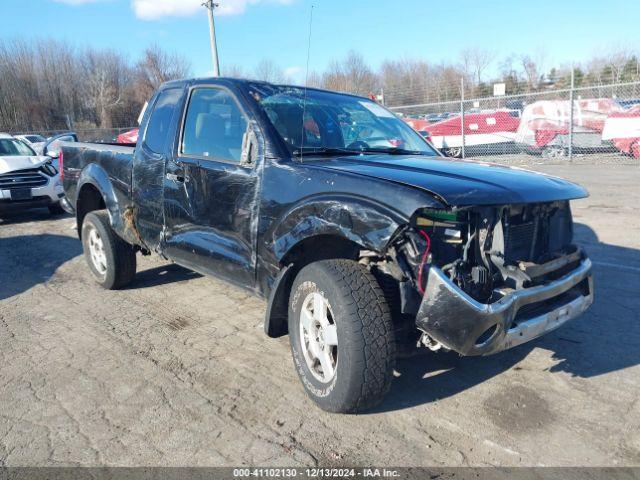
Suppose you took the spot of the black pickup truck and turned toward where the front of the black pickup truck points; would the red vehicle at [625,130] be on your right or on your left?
on your left

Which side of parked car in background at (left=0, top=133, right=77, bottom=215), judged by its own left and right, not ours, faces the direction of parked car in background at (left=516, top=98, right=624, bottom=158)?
left

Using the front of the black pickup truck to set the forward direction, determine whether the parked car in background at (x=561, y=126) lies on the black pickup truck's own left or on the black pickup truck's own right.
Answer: on the black pickup truck's own left

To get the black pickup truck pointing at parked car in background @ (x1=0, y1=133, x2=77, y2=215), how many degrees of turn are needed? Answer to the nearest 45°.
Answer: approximately 180°

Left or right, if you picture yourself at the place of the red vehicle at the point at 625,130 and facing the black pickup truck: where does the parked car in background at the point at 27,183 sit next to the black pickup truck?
right

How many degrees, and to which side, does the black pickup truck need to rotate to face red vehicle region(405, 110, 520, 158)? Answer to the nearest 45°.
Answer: approximately 135° to its left

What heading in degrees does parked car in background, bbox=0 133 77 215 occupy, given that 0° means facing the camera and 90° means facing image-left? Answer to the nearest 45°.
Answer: approximately 0°

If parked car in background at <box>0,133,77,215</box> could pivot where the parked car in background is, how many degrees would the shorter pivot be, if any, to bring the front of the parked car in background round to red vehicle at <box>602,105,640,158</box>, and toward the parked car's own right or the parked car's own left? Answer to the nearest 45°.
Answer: approximately 90° to the parked car's own left
